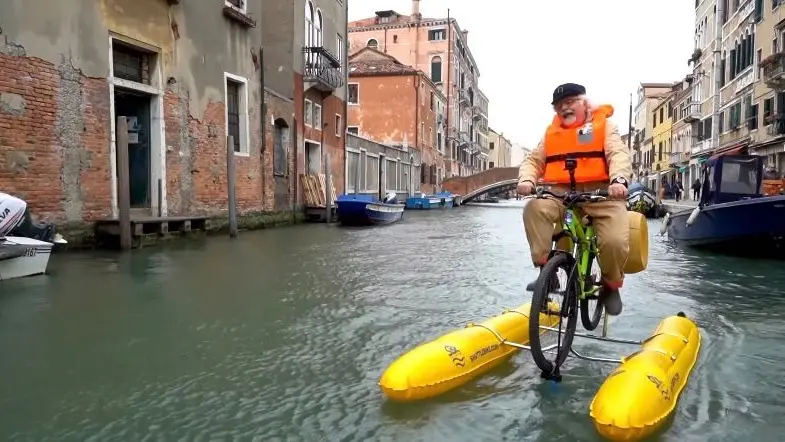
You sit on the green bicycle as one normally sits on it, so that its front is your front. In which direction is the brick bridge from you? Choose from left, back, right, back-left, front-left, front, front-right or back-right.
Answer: back-right

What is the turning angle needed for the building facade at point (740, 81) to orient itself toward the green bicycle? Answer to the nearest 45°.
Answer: approximately 45° to its left

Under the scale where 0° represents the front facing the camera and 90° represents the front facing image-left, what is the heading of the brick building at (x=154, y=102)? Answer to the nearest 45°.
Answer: approximately 315°

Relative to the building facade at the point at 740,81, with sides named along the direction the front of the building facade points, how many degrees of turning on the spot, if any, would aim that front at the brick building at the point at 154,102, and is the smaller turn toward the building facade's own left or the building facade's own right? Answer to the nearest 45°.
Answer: approximately 45° to the building facade's own left

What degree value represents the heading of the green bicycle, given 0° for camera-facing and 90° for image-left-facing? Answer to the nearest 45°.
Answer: approximately 45°

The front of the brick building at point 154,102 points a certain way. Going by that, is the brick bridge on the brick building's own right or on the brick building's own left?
on the brick building's own left
